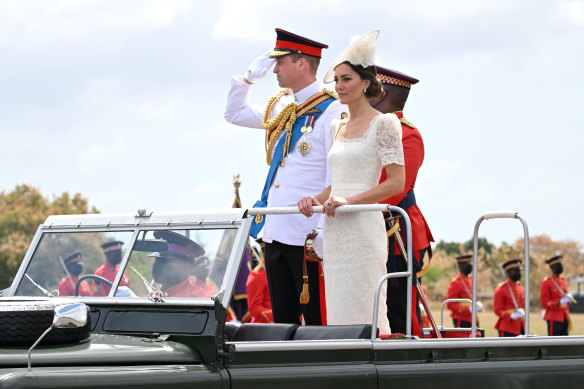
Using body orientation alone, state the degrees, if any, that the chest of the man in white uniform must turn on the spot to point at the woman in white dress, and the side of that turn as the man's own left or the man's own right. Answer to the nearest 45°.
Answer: approximately 90° to the man's own left

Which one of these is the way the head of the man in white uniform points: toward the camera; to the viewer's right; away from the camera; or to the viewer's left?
to the viewer's left

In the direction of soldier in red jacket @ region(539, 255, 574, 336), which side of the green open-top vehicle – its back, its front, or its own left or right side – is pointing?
back

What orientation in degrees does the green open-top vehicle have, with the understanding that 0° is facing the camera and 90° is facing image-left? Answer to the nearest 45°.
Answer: approximately 45°

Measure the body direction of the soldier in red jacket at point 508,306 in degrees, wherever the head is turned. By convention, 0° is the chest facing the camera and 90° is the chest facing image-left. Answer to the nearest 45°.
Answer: approximately 315°

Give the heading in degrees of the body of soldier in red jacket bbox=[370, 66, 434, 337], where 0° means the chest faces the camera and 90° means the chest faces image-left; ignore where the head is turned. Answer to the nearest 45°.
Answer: approximately 90°

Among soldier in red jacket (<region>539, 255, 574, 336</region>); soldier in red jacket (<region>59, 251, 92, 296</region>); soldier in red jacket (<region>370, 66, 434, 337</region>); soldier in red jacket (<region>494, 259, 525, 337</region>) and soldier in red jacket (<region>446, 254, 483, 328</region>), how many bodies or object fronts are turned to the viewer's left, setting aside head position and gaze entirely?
1

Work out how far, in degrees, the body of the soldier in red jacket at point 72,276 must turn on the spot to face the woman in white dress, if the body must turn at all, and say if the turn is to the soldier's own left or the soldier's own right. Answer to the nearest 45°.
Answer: approximately 45° to the soldier's own left

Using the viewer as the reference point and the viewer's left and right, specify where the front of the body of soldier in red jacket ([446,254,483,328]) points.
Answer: facing the viewer and to the right of the viewer
